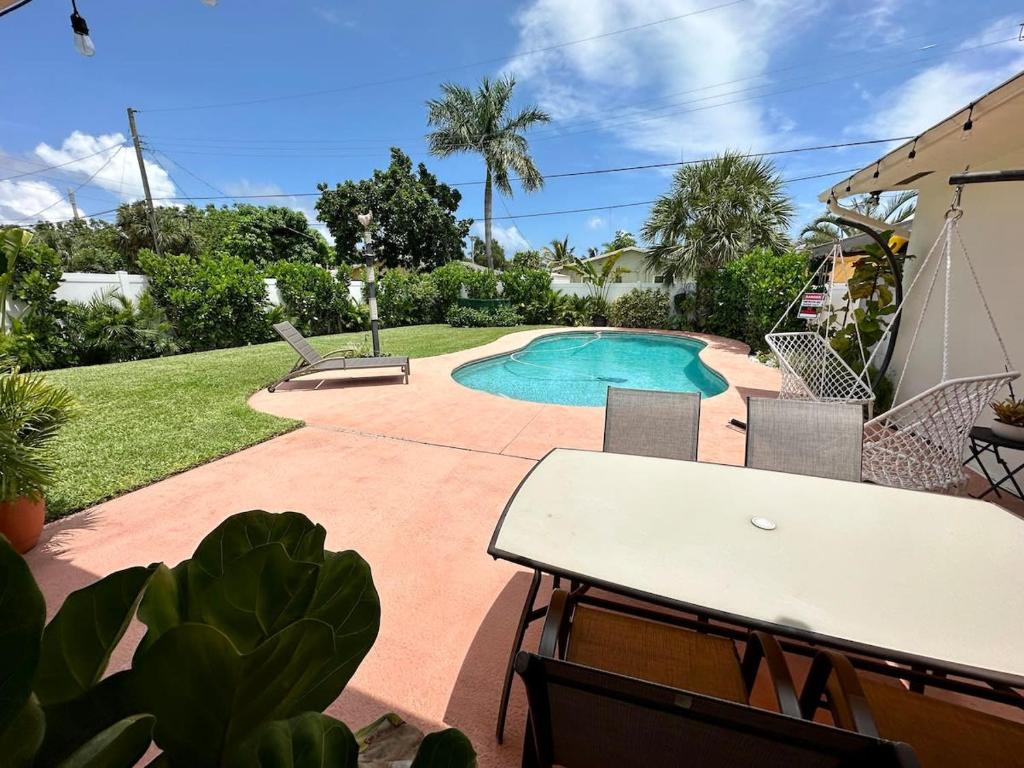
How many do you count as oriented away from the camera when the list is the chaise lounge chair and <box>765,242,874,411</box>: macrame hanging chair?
0

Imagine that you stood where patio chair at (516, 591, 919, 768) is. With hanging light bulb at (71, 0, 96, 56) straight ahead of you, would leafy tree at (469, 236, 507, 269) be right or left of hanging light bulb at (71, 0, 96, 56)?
right

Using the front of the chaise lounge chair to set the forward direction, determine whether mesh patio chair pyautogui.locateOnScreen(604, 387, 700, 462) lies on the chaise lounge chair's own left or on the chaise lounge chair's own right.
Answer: on the chaise lounge chair's own right

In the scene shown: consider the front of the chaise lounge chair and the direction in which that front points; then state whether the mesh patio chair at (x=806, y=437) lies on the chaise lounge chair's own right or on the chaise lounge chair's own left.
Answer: on the chaise lounge chair's own right

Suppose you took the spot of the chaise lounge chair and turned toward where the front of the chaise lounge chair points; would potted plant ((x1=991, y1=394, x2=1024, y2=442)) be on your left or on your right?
on your right

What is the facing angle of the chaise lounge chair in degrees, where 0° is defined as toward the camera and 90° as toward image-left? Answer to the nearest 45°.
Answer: approximately 270°

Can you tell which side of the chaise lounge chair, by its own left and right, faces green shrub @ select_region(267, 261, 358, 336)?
left

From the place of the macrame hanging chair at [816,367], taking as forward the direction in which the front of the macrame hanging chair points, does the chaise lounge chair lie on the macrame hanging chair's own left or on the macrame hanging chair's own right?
on the macrame hanging chair's own right

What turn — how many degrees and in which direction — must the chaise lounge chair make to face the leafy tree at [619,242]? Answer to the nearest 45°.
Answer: approximately 45° to its left

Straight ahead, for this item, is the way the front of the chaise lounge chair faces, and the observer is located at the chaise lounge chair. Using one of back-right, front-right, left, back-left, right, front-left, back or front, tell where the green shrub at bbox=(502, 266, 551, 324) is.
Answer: front-left

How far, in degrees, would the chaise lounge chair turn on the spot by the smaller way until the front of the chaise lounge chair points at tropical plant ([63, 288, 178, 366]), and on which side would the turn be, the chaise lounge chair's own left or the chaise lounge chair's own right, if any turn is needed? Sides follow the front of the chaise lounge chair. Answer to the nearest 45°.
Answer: approximately 135° to the chaise lounge chair's own left

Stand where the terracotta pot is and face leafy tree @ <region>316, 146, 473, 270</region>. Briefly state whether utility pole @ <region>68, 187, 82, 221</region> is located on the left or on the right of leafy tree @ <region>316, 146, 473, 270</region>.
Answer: left

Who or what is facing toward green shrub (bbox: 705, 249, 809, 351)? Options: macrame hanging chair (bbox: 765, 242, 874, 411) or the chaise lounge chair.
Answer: the chaise lounge chair
